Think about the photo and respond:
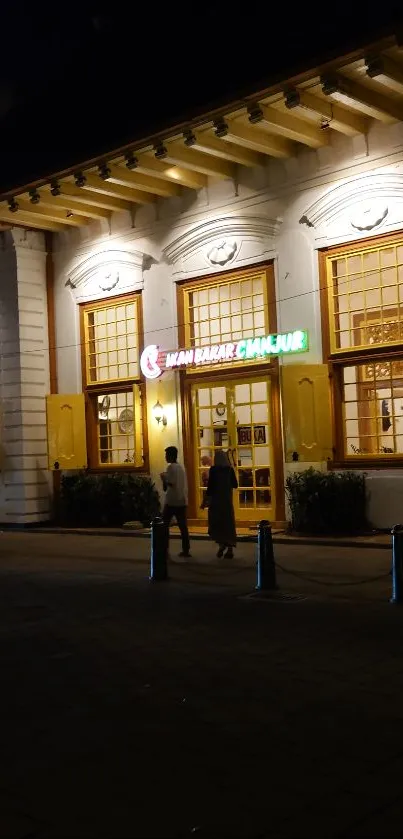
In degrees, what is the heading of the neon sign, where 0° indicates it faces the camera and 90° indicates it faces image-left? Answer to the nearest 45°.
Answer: approximately 45°

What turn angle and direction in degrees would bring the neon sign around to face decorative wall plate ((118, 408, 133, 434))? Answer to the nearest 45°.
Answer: approximately 90° to its right

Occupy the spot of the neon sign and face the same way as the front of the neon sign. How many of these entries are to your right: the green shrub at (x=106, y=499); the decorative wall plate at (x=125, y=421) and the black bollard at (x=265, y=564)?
2

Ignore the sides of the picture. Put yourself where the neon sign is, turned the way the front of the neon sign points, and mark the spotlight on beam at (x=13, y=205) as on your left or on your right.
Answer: on your right

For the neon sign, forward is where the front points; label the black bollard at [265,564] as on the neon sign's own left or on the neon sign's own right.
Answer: on the neon sign's own left

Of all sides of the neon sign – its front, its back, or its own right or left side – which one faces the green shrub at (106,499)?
right

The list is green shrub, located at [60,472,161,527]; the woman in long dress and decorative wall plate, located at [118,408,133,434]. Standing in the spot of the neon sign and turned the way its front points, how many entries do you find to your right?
2

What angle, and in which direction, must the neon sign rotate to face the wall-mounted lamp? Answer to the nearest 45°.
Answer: approximately 90° to its right
